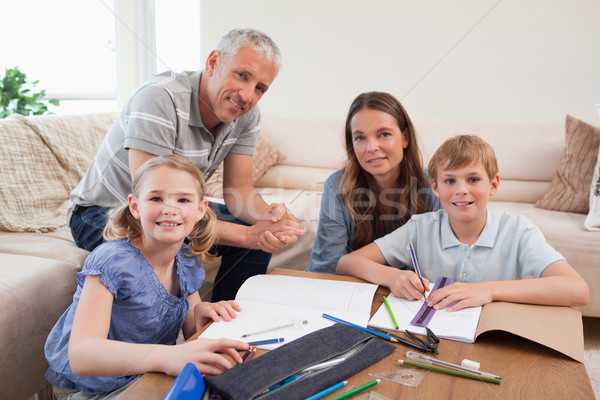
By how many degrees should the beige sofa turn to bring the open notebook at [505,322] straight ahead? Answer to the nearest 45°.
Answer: approximately 45° to its left

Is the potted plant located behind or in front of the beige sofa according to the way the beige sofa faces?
behind

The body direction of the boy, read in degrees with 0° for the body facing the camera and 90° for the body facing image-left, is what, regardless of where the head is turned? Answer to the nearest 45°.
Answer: approximately 0°

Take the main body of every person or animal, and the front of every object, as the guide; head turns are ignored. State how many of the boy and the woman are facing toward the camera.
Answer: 2

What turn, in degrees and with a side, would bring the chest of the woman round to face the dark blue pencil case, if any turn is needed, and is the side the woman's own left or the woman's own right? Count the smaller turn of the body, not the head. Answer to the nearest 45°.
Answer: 0° — they already face it

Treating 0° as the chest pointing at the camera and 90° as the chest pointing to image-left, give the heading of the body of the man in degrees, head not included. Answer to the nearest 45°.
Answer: approximately 315°
